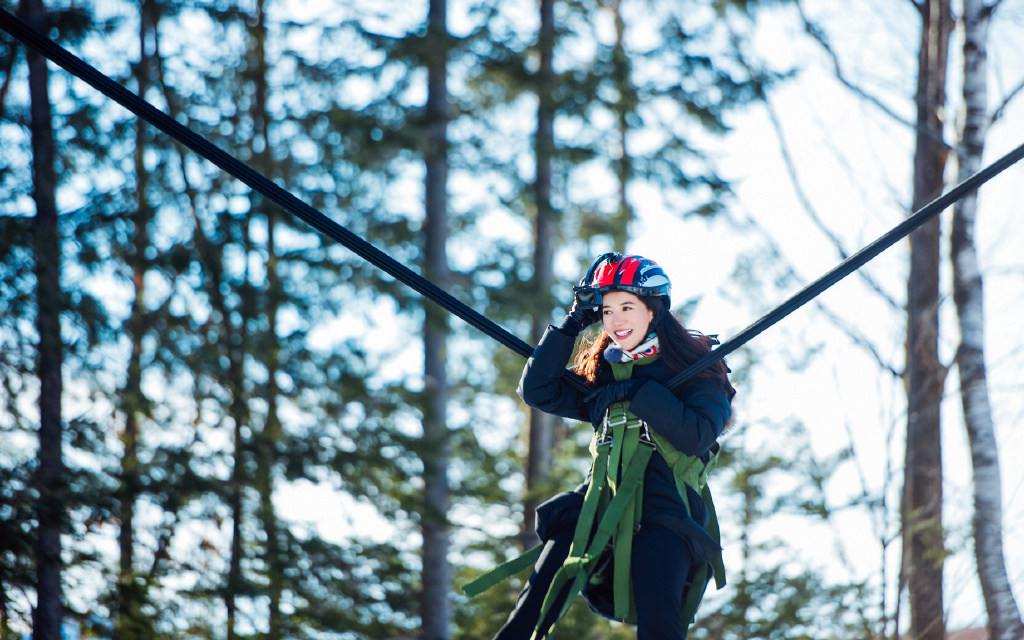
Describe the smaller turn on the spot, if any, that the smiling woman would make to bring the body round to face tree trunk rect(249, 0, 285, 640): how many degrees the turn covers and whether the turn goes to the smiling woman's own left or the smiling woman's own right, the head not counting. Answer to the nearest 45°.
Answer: approximately 90° to the smiling woman's own right

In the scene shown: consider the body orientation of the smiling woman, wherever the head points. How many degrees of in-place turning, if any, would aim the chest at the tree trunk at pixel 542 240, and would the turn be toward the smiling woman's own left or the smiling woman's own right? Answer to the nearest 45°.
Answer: approximately 135° to the smiling woman's own right

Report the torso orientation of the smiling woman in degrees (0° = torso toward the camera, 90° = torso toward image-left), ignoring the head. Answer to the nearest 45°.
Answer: approximately 45°

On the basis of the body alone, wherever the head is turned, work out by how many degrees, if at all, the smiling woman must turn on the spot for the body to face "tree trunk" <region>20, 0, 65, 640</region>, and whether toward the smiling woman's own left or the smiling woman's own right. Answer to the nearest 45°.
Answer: approximately 90° to the smiling woman's own right

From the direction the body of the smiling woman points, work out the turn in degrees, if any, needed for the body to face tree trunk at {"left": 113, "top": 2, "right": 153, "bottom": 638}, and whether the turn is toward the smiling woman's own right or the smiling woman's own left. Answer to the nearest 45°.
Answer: approximately 90° to the smiling woman's own right

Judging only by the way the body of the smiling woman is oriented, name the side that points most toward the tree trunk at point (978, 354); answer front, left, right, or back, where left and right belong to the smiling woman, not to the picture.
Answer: back

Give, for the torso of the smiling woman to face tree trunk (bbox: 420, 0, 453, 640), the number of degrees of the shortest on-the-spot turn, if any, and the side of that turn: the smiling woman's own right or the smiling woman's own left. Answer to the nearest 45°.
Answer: approximately 135° to the smiling woman's own right
